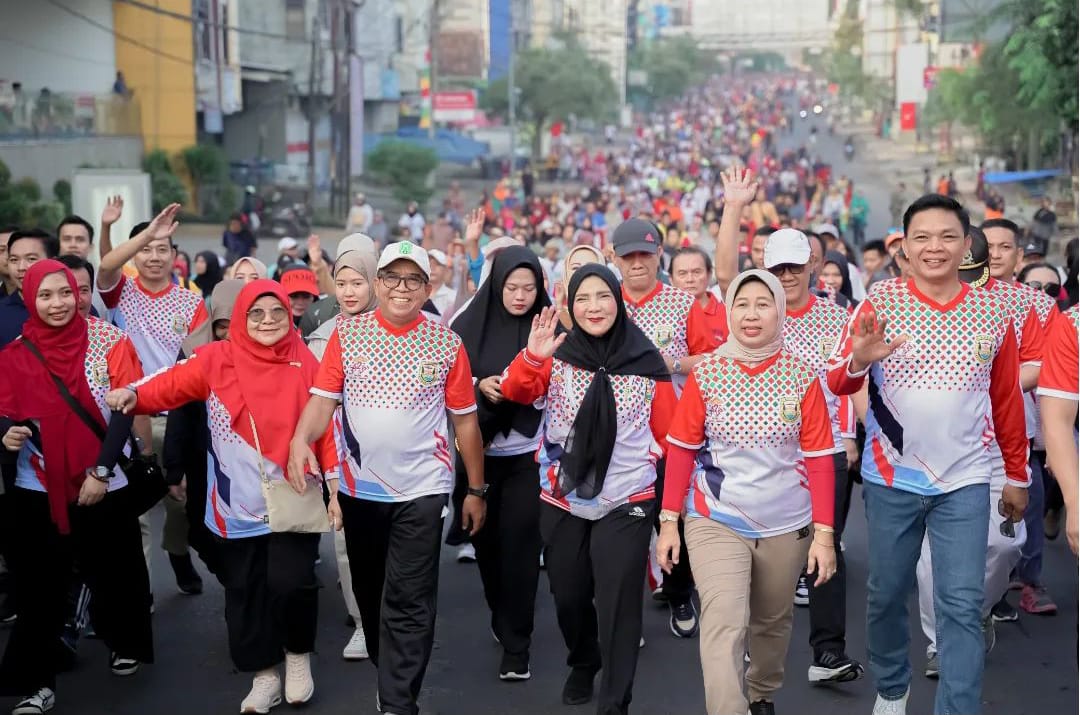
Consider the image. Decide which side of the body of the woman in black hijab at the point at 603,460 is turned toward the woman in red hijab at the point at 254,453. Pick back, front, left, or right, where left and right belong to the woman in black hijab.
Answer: right

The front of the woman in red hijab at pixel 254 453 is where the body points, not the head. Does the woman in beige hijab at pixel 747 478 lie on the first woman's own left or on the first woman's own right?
on the first woman's own left

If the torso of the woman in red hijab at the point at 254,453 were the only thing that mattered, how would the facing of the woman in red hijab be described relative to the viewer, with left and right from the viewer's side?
facing the viewer

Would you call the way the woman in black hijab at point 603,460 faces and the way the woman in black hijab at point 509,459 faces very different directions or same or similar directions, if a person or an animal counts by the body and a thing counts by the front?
same or similar directions

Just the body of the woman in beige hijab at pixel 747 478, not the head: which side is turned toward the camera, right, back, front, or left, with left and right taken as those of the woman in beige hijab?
front

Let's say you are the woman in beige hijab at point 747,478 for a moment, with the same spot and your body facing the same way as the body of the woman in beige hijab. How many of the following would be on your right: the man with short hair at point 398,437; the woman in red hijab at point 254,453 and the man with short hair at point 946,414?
2

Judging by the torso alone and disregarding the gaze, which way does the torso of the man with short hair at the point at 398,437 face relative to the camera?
toward the camera

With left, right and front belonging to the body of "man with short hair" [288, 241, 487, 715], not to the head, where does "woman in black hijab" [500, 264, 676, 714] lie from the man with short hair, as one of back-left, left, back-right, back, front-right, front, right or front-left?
left

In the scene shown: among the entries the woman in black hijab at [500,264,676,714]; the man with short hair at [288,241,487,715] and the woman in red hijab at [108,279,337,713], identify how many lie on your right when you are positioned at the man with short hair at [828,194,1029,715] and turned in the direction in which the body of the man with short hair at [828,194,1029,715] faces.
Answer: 3

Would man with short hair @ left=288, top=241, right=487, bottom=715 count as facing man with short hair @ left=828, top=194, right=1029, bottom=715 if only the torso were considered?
no

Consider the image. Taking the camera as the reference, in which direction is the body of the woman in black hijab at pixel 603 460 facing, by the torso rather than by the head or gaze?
toward the camera

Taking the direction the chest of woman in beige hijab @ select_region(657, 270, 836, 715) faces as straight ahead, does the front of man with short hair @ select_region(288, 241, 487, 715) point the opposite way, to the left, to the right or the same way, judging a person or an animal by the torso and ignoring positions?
the same way

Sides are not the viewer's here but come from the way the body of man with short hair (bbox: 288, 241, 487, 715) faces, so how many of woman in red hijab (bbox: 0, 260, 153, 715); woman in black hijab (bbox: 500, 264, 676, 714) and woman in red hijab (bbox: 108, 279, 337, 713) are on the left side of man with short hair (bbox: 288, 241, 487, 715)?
1

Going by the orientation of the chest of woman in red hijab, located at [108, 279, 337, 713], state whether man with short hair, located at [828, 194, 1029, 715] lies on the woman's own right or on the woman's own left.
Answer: on the woman's own left

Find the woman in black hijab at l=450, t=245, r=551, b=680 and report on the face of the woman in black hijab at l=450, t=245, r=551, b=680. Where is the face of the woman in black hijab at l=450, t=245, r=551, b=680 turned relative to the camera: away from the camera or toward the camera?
toward the camera

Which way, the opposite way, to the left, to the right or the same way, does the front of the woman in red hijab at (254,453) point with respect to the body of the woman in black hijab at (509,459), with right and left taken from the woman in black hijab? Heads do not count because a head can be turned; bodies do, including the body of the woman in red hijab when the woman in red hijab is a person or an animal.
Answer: the same way

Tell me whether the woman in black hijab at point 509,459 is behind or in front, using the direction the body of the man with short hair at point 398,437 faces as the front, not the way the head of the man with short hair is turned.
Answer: behind
